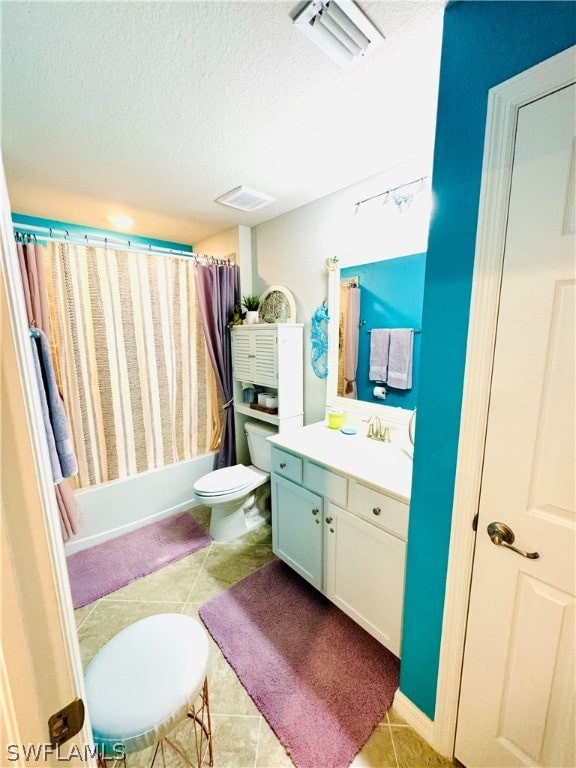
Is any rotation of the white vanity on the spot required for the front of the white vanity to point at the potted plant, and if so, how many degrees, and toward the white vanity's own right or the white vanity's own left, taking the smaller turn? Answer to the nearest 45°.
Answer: approximately 90° to the white vanity's own right

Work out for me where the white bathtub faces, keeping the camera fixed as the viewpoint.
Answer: facing the viewer and to the right of the viewer

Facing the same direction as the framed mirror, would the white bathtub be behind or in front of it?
in front

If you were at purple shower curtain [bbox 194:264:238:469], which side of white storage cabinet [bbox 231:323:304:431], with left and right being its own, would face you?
right

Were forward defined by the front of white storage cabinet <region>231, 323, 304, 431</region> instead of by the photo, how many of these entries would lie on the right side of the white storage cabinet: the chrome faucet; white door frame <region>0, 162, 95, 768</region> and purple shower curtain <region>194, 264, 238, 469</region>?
1

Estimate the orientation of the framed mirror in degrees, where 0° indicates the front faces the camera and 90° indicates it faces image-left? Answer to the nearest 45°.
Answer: approximately 45°

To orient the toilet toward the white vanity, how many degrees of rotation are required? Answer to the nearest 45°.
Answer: approximately 90° to its left

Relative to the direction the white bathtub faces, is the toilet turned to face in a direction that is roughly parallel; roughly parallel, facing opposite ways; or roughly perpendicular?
roughly perpendicular

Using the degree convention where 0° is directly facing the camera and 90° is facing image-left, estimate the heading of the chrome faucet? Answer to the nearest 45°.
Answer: approximately 45°
